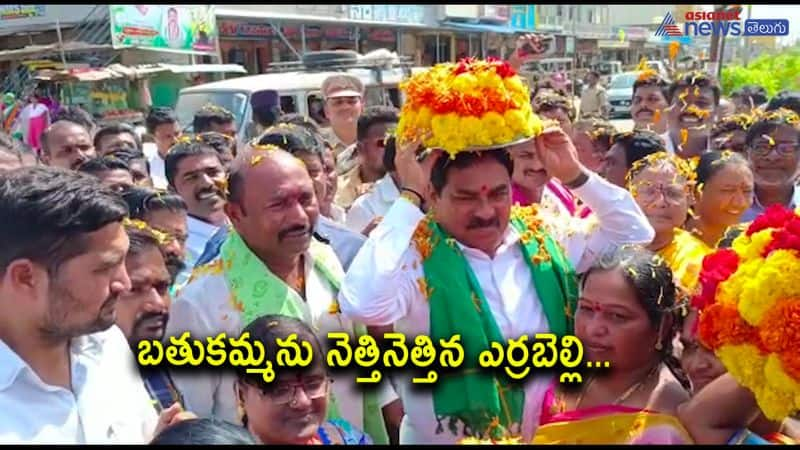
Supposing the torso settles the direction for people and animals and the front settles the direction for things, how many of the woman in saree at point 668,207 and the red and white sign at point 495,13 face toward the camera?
2

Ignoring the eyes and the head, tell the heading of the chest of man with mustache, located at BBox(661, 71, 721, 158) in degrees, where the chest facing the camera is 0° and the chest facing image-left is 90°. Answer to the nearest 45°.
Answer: approximately 0°

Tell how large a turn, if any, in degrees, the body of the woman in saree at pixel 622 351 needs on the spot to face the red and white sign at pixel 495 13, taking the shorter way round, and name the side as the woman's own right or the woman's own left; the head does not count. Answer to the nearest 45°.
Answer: approximately 135° to the woman's own right
